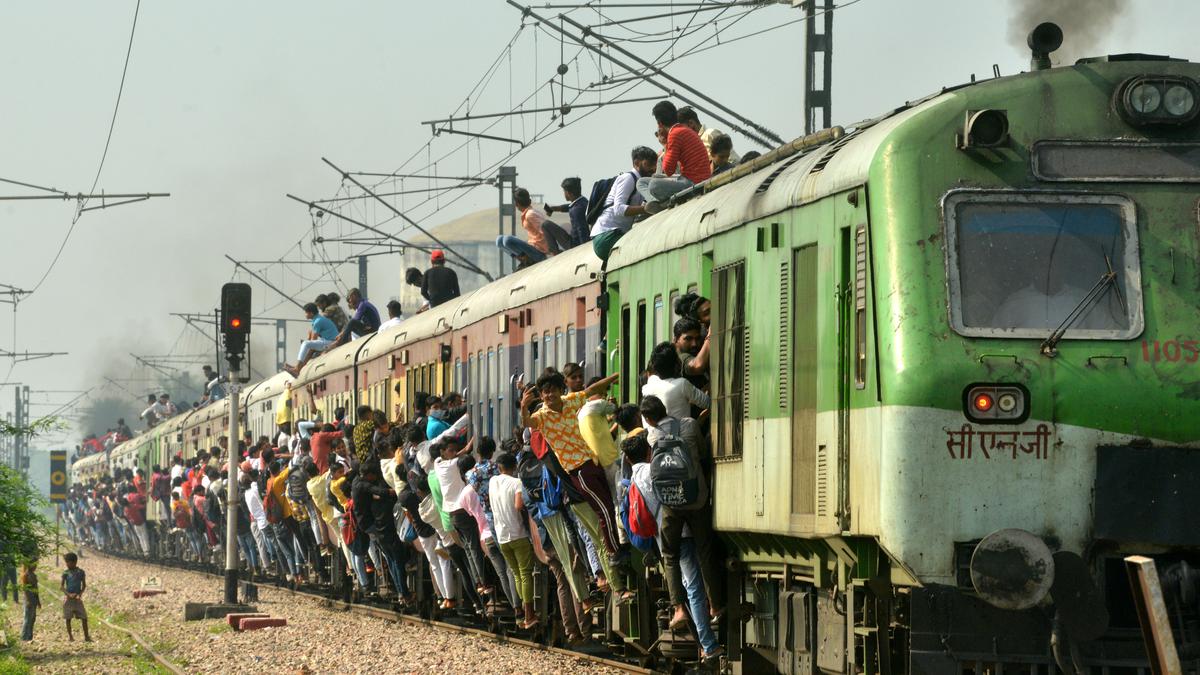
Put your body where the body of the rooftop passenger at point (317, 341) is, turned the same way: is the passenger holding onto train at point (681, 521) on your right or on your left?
on your left

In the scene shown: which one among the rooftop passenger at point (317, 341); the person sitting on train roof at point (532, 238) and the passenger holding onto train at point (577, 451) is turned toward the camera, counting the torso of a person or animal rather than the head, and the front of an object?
the passenger holding onto train

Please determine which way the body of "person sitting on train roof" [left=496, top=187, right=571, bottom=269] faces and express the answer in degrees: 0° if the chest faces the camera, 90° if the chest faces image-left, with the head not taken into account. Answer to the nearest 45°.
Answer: approximately 90°

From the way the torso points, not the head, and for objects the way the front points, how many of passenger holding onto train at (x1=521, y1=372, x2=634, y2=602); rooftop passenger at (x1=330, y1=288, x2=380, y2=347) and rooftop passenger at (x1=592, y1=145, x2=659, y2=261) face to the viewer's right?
1

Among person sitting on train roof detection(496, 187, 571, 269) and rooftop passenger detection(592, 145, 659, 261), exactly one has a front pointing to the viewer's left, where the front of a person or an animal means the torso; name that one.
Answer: the person sitting on train roof

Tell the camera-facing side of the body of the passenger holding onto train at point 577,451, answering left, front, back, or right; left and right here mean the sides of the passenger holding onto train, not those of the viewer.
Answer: front

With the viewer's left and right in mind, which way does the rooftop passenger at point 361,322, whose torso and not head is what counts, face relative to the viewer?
facing to the left of the viewer

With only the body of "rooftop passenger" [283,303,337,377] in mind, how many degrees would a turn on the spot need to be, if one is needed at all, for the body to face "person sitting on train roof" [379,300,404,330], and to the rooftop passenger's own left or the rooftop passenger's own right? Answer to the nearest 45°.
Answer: approximately 90° to the rooftop passenger's own left

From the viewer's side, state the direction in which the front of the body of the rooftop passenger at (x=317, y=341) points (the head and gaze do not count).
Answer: to the viewer's left

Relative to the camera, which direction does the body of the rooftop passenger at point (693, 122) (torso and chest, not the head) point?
to the viewer's left
